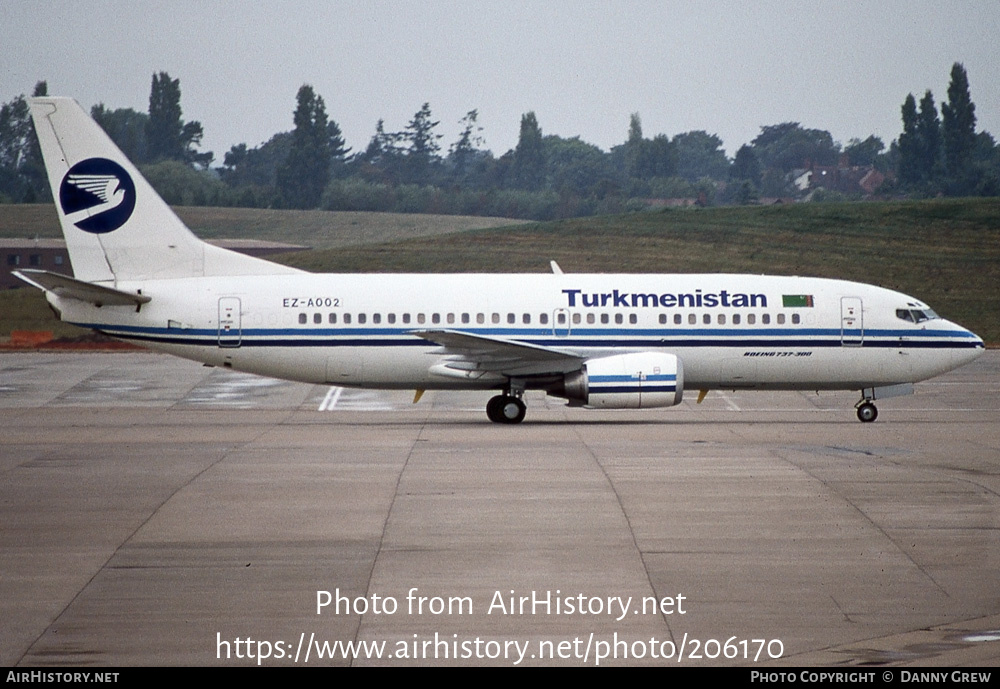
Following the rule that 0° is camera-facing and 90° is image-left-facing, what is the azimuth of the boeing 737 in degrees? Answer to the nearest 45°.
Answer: approximately 270°
